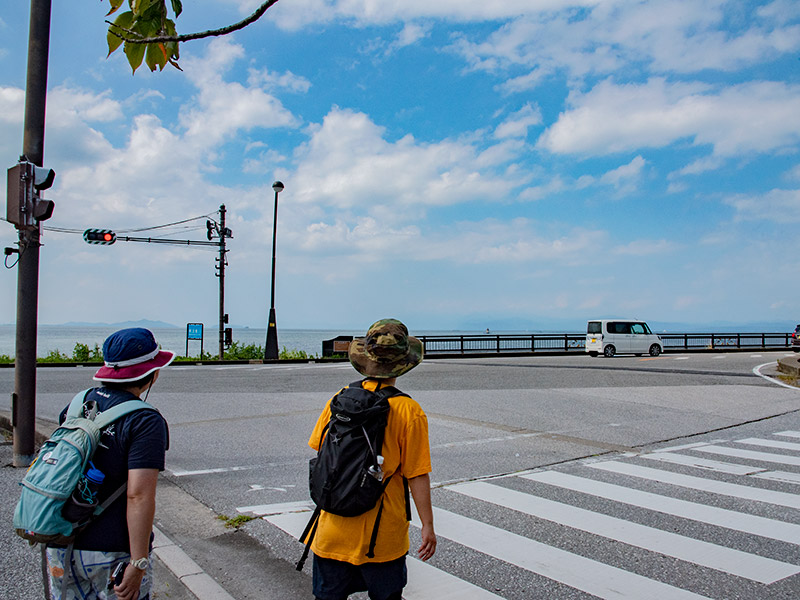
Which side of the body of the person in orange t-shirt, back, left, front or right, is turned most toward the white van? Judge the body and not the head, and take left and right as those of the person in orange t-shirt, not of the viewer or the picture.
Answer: front

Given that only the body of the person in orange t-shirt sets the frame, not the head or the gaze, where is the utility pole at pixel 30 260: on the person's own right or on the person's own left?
on the person's own left

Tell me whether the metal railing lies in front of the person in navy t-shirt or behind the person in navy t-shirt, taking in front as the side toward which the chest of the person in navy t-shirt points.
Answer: in front

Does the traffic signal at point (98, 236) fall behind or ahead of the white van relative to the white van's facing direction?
behind

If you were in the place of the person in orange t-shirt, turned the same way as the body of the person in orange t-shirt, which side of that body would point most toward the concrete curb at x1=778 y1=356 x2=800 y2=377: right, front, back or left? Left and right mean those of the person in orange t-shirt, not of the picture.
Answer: front

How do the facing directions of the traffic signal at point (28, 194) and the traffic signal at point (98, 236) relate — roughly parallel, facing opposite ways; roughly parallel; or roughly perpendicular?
roughly perpendicular

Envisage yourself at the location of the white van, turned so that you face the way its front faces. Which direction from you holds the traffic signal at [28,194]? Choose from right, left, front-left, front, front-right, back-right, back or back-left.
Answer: back-right

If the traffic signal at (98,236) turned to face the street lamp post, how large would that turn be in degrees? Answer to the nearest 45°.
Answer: approximately 90° to its left

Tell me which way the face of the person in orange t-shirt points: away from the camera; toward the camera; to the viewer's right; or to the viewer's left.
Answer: away from the camera

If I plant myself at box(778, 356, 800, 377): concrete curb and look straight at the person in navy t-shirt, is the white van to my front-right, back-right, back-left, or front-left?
back-right

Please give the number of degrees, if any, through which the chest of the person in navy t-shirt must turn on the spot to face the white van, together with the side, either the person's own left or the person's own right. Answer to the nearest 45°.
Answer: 0° — they already face it

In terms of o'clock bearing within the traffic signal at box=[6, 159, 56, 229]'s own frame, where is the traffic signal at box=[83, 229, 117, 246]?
the traffic signal at box=[83, 229, 117, 246] is roughly at 9 o'clock from the traffic signal at box=[6, 159, 56, 229].

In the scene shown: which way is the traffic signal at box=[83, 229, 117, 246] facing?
toward the camera

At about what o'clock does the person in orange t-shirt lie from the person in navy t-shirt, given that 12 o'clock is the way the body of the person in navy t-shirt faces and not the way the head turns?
The person in orange t-shirt is roughly at 2 o'clock from the person in navy t-shirt.

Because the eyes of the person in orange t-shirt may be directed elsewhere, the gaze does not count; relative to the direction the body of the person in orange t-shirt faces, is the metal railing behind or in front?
in front

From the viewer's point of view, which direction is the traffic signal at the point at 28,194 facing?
to the viewer's right

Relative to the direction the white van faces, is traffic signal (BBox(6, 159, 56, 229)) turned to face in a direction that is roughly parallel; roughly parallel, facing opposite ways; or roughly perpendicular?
roughly parallel

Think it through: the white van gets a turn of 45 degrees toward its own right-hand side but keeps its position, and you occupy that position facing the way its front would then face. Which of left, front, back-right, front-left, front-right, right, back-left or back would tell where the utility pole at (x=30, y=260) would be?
right

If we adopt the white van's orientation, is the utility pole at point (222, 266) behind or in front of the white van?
behind
